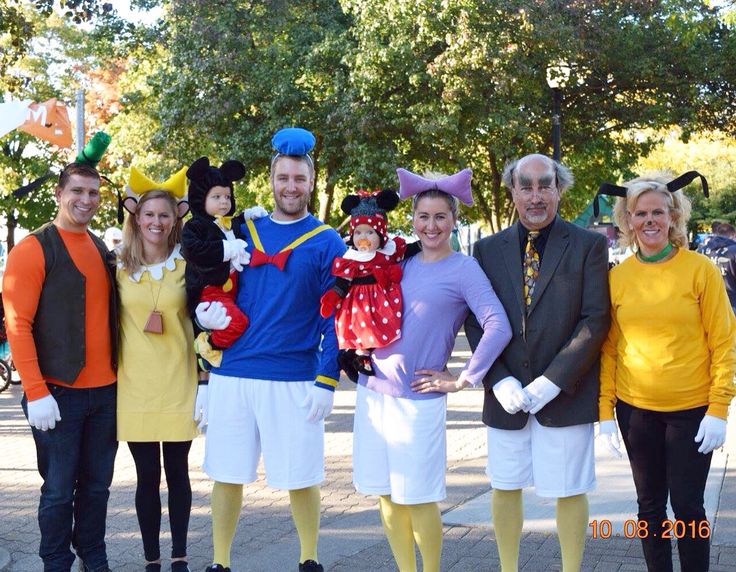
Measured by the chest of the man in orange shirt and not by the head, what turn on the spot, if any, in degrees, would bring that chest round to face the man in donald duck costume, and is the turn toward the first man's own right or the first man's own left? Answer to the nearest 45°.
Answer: approximately 45° to the first man's own left

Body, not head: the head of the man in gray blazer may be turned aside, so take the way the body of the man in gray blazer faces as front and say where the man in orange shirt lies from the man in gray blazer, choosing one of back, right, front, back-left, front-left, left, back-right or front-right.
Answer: right

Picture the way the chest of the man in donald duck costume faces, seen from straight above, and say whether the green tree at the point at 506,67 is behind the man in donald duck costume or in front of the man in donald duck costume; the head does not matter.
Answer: behind

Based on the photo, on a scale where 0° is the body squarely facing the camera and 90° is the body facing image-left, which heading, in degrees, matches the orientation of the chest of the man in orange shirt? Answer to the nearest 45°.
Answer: approximately 315°

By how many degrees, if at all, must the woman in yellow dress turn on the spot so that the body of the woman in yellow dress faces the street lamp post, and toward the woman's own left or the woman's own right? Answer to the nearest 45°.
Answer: approximately 135° to the woman's own left
